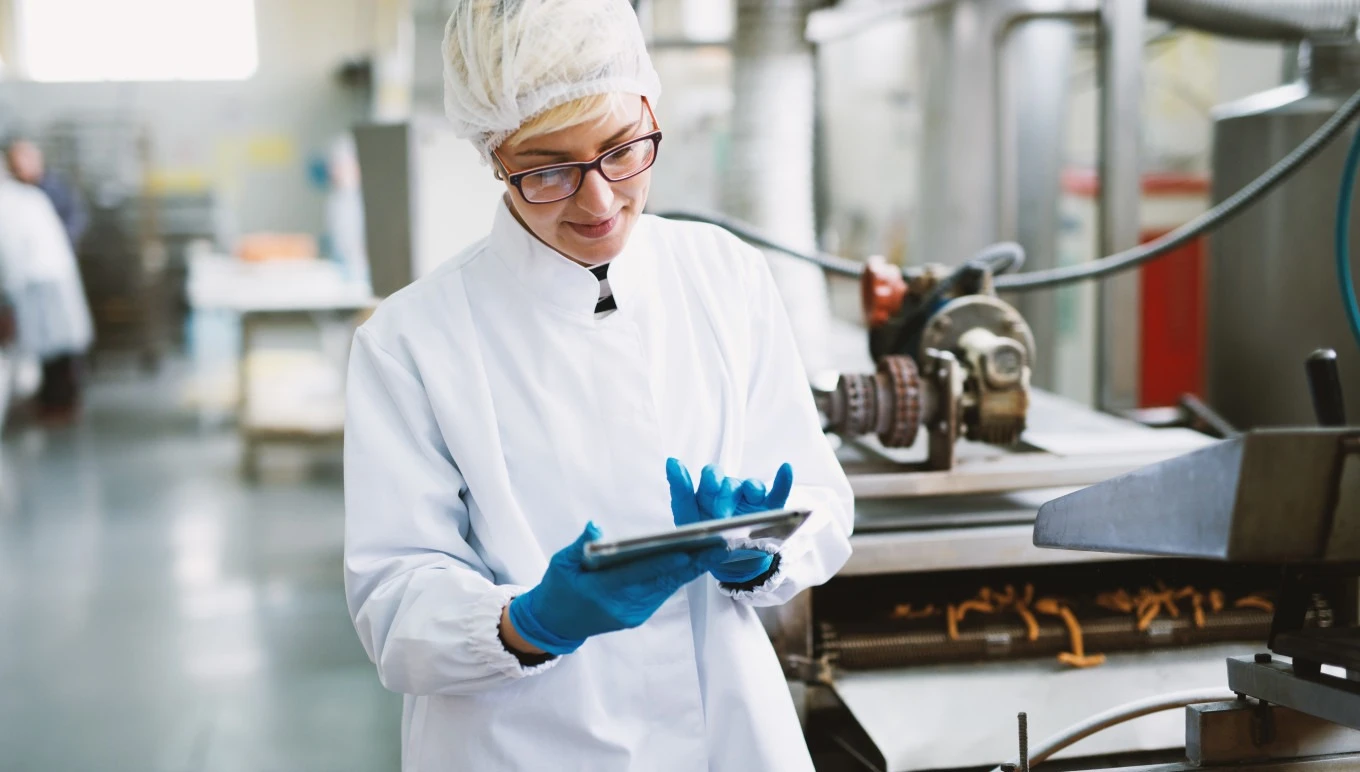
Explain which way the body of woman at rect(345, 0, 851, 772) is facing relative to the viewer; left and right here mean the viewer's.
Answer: facing the viewer and to the right of the viewer

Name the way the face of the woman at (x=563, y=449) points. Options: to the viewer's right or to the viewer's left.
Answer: to the viewer's right

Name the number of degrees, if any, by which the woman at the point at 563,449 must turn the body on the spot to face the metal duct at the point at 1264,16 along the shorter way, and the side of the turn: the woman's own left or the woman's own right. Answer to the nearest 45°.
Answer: approximately 90° to the woman's own left
